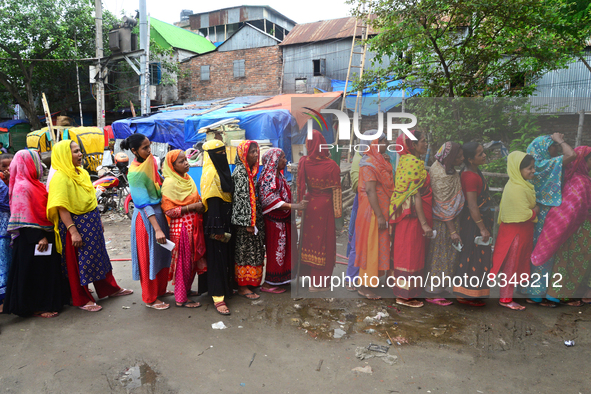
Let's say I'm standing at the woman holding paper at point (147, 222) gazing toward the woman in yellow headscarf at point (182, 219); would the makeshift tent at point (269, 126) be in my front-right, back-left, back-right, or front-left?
front-left

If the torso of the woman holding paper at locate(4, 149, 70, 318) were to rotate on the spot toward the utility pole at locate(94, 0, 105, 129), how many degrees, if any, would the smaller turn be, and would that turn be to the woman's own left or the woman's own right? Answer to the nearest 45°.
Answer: approximately 90° to the woman's own left
